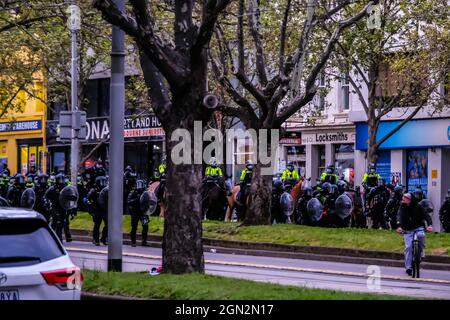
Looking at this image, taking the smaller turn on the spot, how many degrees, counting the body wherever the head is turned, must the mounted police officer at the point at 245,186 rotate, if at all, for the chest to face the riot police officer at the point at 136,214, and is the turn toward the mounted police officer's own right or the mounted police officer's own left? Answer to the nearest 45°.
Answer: approximately 135° to the mounted police officer's own right

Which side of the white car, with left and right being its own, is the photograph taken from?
back

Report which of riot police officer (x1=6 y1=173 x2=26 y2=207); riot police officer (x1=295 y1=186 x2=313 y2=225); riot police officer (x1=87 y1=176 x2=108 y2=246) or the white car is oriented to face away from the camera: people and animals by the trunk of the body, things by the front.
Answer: the white car

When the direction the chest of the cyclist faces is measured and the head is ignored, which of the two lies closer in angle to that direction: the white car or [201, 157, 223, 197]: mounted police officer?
the white car

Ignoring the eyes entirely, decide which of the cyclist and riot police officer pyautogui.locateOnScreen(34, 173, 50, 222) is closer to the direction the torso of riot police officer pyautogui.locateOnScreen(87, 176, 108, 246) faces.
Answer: the cyclist

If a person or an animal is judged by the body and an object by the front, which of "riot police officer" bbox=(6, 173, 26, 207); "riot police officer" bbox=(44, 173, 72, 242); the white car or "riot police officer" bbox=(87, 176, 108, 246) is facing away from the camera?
the white car

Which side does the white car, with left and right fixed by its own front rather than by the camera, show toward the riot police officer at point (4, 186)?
front

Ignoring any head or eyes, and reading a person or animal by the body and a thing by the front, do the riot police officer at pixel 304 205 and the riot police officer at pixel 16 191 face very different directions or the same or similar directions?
same or similar directions
